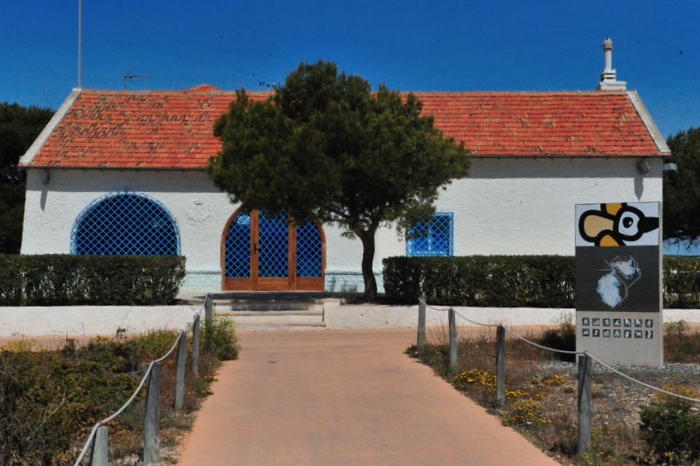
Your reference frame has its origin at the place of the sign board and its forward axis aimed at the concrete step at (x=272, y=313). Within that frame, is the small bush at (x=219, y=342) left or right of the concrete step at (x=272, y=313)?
left

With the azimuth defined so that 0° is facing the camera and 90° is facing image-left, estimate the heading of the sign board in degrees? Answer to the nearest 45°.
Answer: approximately 0°

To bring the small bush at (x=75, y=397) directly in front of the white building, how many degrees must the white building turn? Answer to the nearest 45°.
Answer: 0° — it already faces it

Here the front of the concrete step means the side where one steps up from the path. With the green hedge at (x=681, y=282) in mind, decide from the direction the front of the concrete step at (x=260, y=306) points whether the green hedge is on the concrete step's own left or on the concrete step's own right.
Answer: on the concrete step's own left

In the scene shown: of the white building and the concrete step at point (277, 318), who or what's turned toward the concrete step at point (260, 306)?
the white building

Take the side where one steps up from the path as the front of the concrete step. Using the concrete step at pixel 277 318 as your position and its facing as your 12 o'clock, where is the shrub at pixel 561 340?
The shrub is roughly at 10 o'clock from the concrete step.

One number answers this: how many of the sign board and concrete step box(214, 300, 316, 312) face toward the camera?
2

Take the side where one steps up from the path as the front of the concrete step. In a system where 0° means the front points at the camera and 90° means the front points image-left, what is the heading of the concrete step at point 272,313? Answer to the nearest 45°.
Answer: approximately 0°
